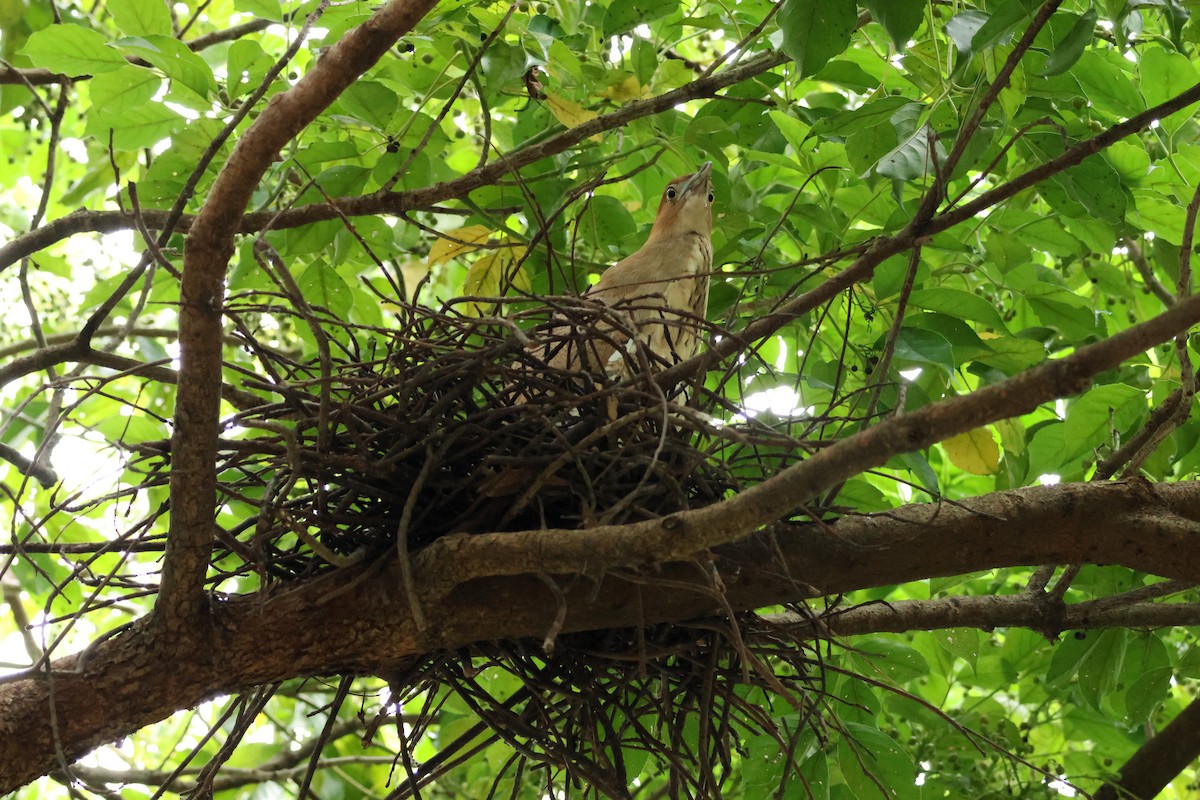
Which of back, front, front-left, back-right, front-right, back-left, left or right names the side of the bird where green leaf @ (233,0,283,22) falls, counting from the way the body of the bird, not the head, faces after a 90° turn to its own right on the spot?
front

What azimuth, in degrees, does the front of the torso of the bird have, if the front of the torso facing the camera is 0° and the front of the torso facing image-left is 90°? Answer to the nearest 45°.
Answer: approximately 315°
